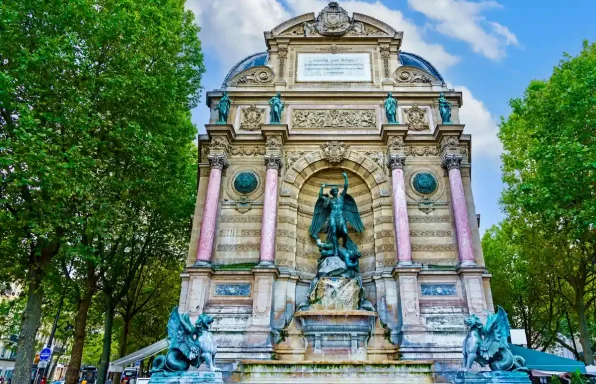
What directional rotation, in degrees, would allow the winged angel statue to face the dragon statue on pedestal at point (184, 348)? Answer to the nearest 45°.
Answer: approximately 45° to its right

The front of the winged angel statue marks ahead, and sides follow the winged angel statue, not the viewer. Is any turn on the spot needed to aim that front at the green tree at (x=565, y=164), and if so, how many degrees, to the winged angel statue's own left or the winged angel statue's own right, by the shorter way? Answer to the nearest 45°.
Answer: approximately 90° to the winged angel statue's own left

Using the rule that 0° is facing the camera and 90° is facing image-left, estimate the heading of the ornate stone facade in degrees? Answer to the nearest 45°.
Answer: approximately 0°
